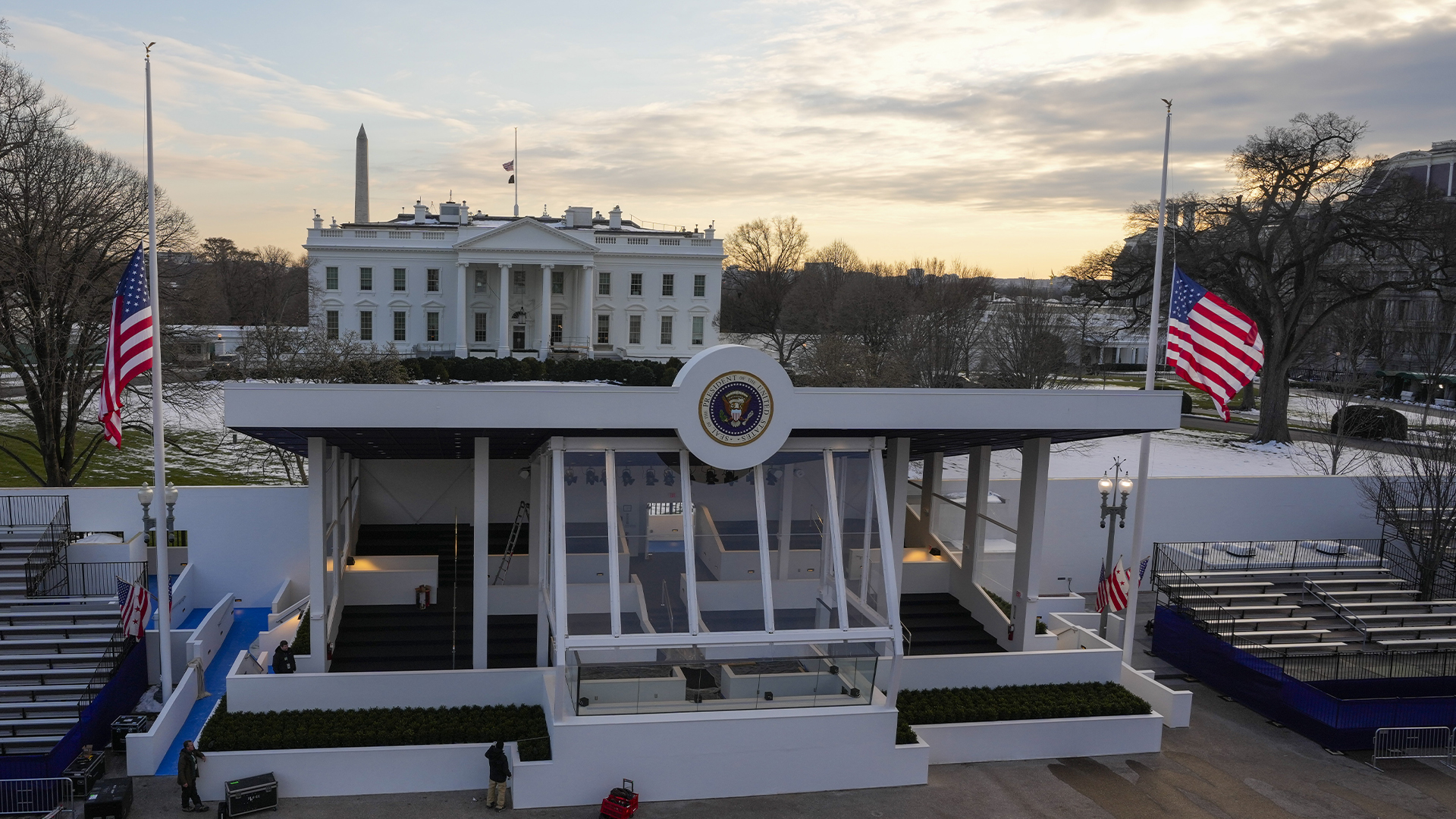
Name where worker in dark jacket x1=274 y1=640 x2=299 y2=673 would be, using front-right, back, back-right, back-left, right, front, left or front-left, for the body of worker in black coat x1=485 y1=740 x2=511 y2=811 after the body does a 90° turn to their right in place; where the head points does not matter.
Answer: back-left

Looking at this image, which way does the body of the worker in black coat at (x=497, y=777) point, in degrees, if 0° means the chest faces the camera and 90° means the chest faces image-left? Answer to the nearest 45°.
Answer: approximately 180°

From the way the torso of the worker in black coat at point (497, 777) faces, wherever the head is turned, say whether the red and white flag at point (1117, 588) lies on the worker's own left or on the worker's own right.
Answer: on the worker's own right

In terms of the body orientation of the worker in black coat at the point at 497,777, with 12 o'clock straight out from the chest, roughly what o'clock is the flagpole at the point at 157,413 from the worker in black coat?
The flagpole is roughly at 10 o'clock from the worker in black coat.

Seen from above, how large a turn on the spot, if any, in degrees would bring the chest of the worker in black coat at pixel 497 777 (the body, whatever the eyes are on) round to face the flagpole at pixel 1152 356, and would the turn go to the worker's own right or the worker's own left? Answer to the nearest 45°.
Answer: approximately 90° to the worker's own right

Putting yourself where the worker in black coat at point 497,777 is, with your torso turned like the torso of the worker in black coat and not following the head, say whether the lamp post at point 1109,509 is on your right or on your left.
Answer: on your right

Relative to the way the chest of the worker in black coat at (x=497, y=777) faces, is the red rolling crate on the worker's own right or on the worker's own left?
on the worker's own right

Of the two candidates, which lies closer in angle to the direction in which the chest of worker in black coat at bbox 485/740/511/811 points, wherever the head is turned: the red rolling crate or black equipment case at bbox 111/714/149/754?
the black equipment case

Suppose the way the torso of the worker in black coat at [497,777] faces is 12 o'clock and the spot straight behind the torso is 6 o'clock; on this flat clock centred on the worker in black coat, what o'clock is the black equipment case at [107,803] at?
The black equipment case is roughly at 9 o'clock from the worker in black coat.

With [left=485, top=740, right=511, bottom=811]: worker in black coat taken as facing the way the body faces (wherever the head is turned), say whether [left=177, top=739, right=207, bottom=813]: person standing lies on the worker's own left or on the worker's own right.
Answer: on the worker's own left

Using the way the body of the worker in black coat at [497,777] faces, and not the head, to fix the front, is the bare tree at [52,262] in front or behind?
in front

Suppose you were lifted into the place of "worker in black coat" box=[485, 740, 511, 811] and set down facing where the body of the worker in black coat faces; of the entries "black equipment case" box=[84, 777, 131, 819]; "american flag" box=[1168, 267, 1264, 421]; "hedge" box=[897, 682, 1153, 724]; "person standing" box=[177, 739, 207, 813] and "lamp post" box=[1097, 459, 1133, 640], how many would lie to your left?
2

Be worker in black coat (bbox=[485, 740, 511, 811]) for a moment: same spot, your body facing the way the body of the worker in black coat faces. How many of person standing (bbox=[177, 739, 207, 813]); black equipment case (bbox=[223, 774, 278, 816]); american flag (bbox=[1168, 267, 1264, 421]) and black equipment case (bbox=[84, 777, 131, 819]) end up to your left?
3

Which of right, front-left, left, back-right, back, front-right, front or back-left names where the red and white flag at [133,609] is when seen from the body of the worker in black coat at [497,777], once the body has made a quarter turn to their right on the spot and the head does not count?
back-left

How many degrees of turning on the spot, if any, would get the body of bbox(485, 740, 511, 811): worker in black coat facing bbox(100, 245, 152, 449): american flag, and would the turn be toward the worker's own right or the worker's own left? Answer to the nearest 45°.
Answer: approximately 45° to the worker's own left

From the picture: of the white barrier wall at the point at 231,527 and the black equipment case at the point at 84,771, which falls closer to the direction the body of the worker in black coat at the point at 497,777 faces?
the white barrier wall

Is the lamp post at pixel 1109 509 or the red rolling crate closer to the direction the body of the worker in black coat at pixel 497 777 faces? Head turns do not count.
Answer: the lamp post
